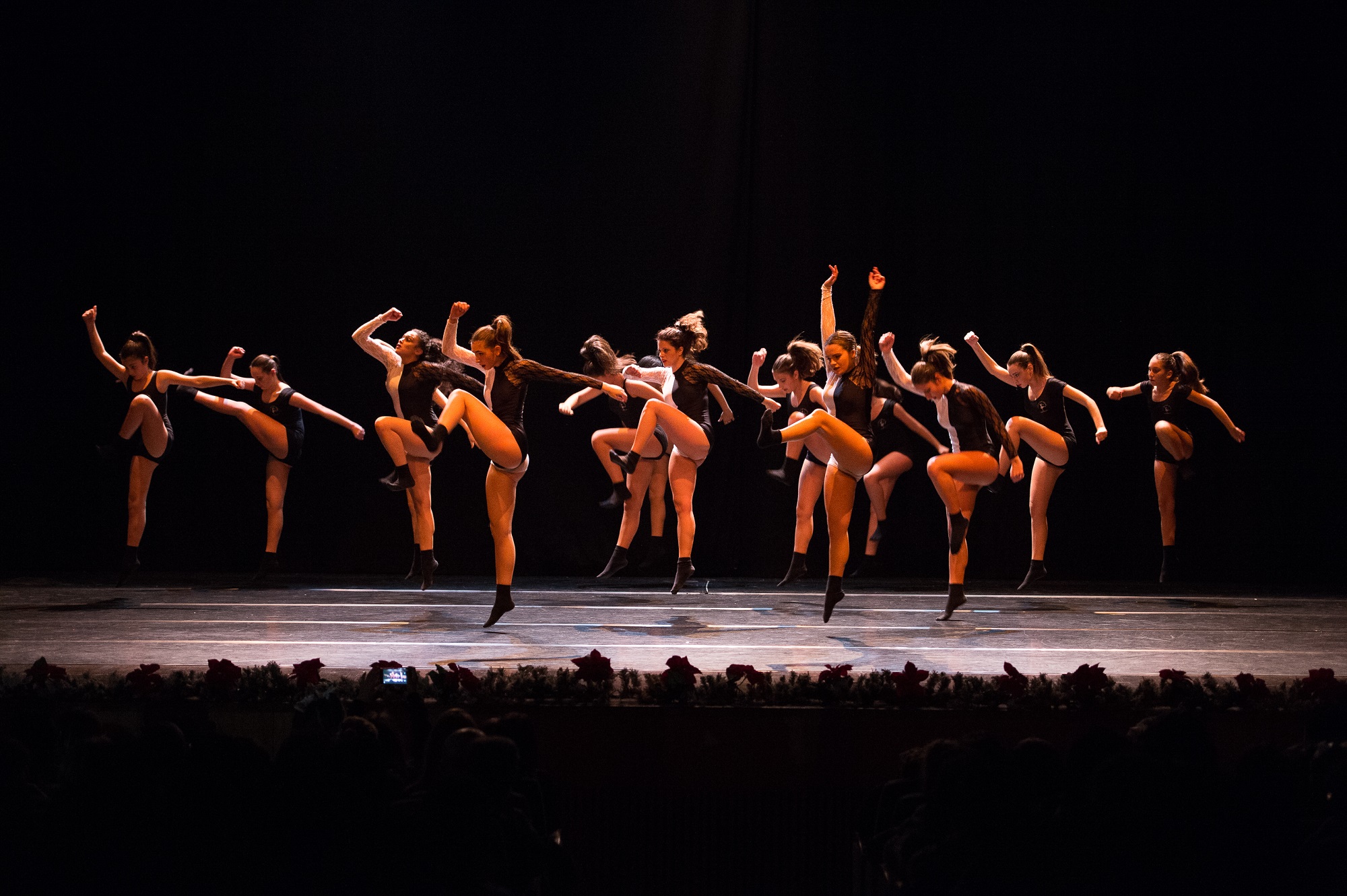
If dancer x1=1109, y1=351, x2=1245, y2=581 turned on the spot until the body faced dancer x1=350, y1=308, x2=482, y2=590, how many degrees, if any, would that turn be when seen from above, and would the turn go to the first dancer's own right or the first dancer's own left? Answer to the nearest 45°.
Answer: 0° — they already face them

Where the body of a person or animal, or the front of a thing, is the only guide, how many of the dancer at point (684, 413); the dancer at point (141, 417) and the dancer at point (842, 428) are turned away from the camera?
0

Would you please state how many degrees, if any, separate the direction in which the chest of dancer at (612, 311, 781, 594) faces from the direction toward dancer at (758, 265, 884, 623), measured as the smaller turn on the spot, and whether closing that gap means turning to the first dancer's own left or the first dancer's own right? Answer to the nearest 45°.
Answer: approximately 90° to the first dancer's own left

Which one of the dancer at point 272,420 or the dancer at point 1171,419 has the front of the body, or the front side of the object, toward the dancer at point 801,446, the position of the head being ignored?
the dancer at point 1171,419

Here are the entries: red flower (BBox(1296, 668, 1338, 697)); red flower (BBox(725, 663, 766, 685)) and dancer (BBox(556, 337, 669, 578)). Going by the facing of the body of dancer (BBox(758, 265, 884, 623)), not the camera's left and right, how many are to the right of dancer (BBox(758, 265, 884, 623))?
1

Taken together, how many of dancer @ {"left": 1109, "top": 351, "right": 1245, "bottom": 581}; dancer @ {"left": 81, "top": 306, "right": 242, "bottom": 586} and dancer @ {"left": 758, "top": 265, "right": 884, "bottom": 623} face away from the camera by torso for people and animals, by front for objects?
0

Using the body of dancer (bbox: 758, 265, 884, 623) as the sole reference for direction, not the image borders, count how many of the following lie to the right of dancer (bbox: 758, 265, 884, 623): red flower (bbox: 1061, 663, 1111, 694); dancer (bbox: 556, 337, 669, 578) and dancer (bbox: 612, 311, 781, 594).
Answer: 2

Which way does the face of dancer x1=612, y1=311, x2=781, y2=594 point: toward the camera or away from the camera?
toward the camera

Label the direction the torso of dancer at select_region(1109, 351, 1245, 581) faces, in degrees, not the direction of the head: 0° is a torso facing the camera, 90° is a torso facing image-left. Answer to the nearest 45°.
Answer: approximately 45°

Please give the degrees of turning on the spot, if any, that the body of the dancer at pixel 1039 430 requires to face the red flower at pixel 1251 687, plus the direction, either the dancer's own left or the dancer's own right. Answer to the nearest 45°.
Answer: approximately 45° to the dancer's own left

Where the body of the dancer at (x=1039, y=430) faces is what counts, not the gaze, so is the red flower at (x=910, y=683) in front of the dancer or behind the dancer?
in front

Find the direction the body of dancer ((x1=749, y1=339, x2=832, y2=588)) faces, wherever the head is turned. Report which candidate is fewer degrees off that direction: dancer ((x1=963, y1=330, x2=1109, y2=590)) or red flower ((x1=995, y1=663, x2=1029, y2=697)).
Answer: the red flower

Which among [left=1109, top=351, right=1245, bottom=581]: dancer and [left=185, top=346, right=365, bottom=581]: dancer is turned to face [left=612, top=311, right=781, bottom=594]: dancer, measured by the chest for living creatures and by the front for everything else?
[left=1109, top=351, right=1245, bottom=581]: dancer

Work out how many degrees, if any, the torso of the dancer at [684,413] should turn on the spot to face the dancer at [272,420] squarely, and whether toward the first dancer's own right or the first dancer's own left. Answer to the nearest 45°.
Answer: approximately 45° to the first dancer's own right

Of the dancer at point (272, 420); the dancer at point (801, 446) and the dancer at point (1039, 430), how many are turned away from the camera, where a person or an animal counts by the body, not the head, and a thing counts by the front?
0

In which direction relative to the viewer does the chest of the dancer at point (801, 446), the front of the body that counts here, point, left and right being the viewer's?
facing the viewer and to the left of the viewer

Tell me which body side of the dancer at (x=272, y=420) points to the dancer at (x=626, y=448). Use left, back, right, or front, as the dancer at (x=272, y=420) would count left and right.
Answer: left

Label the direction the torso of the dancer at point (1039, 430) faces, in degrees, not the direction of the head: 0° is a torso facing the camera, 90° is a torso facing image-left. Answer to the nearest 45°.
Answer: approximately 45°

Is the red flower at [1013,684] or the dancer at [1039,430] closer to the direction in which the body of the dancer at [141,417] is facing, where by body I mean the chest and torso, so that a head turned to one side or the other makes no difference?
the red flower
